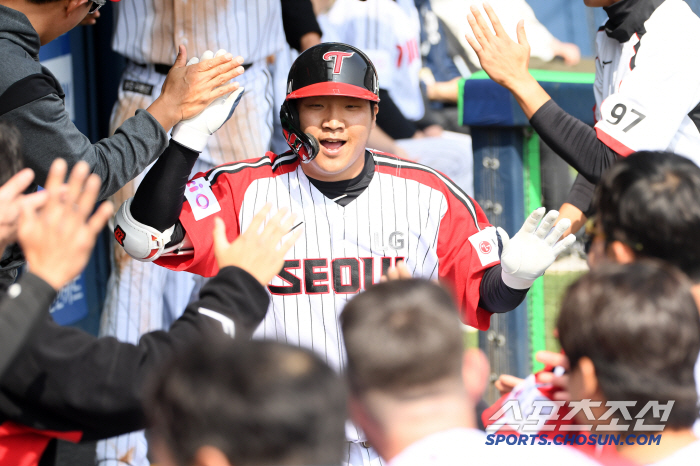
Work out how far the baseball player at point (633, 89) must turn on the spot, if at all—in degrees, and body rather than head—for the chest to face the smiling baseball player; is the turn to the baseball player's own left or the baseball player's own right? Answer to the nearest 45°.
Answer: approximately 45° to the baseball player's own left

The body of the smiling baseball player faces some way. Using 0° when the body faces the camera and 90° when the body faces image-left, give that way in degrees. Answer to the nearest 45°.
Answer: approximately 0°

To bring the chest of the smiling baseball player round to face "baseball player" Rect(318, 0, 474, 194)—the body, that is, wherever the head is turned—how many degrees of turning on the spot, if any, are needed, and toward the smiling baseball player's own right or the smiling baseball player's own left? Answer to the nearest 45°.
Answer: approximately 180°

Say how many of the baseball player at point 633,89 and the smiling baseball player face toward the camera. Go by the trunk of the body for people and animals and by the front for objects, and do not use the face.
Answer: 1

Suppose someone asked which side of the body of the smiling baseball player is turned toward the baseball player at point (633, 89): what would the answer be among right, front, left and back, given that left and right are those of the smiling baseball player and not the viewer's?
left

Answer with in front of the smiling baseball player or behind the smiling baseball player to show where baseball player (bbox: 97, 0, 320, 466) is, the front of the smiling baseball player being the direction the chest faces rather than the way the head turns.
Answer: behind

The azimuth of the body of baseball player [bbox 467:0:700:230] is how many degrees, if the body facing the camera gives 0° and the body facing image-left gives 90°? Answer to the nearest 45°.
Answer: approximately 90°
